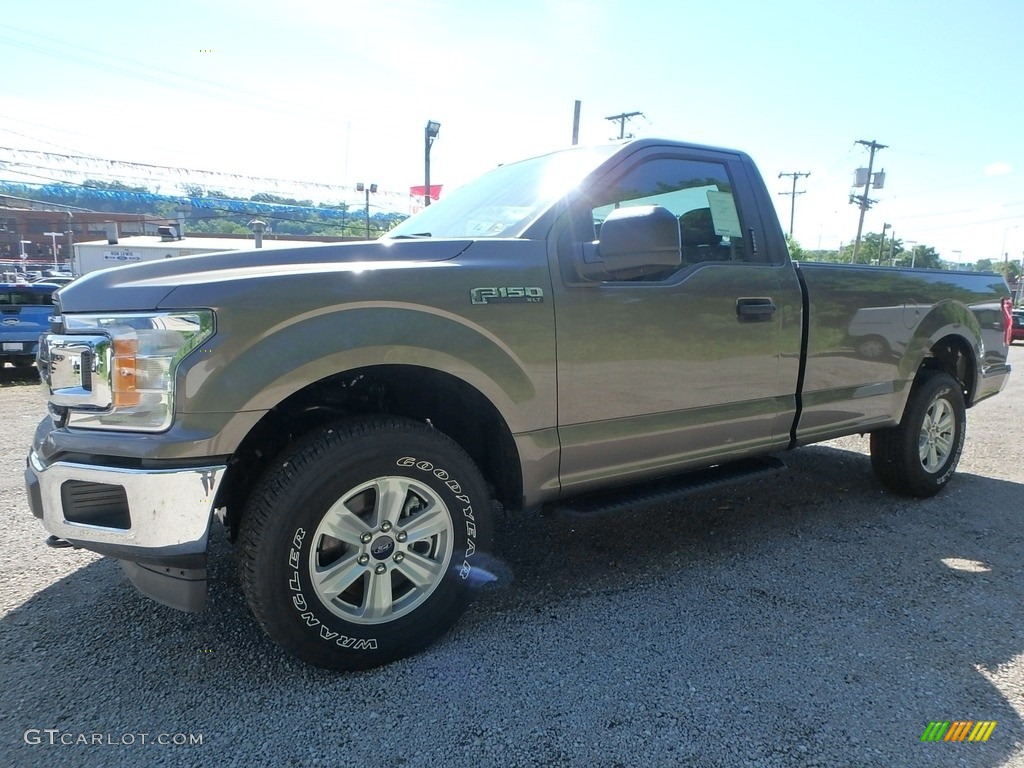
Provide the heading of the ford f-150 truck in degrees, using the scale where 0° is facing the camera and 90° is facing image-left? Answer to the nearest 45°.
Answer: approximately 45°

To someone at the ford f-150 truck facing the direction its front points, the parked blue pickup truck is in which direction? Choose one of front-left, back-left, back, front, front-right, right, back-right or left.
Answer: right

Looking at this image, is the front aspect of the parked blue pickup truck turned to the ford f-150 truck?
no
